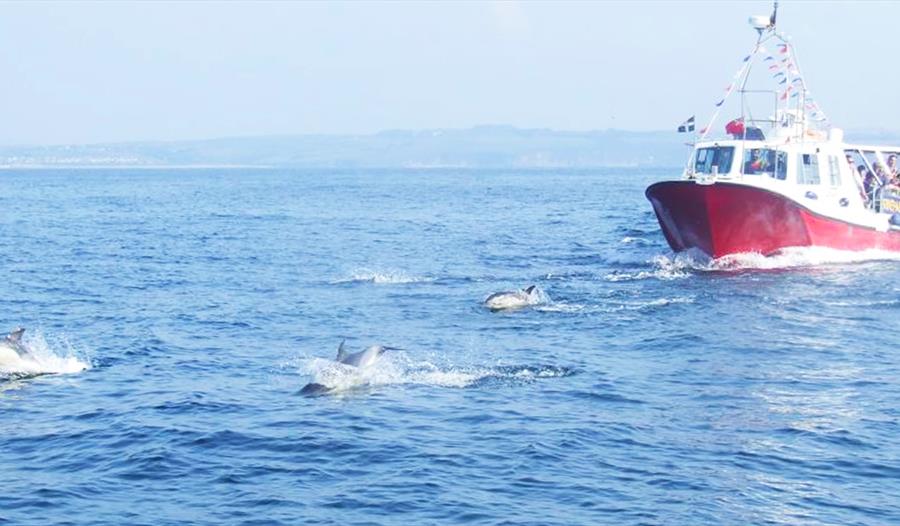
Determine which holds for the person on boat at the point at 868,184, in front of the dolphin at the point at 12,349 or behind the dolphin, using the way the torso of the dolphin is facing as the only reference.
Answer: behind

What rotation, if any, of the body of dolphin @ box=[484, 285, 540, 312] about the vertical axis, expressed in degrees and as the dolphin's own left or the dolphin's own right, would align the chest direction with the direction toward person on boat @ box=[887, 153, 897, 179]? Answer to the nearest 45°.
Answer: approximately 135° to the dolphin's own right

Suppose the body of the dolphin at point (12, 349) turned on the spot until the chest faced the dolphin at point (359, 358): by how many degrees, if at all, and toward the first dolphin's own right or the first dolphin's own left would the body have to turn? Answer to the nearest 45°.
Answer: approximately 135° to the first dolphin's own left

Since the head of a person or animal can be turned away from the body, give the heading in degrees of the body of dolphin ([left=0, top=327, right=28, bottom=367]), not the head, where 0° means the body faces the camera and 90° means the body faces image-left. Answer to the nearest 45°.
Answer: approximately 90°

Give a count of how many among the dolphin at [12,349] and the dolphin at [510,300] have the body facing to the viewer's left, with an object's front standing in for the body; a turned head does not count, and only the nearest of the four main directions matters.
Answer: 2

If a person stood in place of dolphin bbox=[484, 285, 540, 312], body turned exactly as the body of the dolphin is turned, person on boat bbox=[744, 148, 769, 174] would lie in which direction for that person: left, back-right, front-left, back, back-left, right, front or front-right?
back-right

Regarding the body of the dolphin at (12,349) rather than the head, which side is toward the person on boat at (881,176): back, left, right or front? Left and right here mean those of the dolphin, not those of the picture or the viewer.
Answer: back

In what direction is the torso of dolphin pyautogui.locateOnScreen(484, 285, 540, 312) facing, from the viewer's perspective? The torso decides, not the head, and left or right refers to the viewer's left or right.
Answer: facing to the left of the viewer
